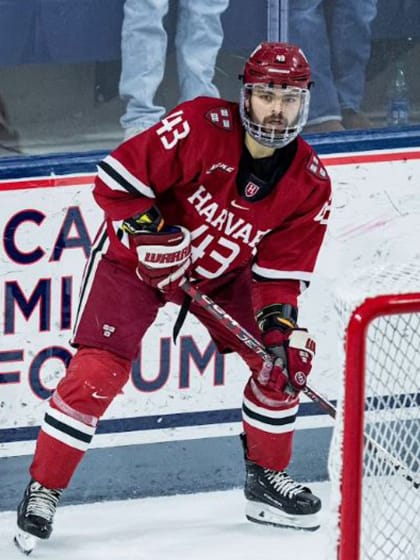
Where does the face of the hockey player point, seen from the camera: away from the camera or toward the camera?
toward the camera

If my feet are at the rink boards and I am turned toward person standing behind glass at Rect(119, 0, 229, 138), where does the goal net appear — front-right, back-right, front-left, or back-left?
back-right

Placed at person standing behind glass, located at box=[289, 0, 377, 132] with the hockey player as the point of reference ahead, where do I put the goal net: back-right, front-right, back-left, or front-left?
front-left

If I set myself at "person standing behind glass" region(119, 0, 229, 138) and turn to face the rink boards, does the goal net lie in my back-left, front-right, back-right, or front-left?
front-left

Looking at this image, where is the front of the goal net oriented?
toward the camera
